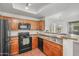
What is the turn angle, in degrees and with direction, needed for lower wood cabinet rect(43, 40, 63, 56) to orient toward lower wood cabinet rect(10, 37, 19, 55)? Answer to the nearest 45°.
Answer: approximately 45° to its right

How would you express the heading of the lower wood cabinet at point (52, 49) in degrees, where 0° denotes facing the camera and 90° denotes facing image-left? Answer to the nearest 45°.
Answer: approximately 45°

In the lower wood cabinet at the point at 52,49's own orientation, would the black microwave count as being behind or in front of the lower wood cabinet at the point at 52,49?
in front

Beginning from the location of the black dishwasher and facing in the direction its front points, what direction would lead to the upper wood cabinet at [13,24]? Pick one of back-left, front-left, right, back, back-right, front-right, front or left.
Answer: front-right

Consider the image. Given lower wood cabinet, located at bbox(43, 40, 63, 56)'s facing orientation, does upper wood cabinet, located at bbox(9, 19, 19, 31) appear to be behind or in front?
in front

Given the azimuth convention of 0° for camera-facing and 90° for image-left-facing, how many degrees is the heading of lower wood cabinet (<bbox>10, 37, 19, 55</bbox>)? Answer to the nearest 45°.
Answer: approximately 315°

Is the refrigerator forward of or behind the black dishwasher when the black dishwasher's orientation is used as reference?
forward

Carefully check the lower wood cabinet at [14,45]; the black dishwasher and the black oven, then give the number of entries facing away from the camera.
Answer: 0

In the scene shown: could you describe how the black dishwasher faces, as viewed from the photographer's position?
facing the viewer and to the left of the viewer

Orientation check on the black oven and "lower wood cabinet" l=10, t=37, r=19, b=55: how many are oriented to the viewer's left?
0
